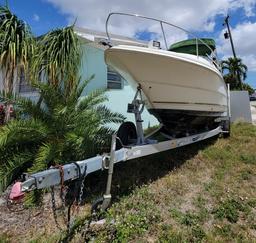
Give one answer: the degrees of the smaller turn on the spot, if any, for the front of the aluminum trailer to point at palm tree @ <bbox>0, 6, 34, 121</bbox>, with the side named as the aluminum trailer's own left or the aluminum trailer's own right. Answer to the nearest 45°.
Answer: approximately 90° to the aluminum trailer's own right

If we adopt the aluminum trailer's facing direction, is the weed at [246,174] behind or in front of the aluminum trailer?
behind

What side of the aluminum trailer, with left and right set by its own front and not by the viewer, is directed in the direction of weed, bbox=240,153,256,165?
back

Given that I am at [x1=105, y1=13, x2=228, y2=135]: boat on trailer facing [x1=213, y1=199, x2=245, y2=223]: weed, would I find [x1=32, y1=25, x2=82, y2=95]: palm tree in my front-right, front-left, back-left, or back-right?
back-right

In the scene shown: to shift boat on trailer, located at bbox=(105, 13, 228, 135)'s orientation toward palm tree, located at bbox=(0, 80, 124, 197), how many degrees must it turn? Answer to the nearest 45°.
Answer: approximately 45° to its right

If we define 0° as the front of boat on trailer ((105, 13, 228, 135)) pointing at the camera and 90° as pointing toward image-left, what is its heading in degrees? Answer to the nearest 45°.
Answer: approximately 45°

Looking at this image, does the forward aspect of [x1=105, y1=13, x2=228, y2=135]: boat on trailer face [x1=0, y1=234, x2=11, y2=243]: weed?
yes
